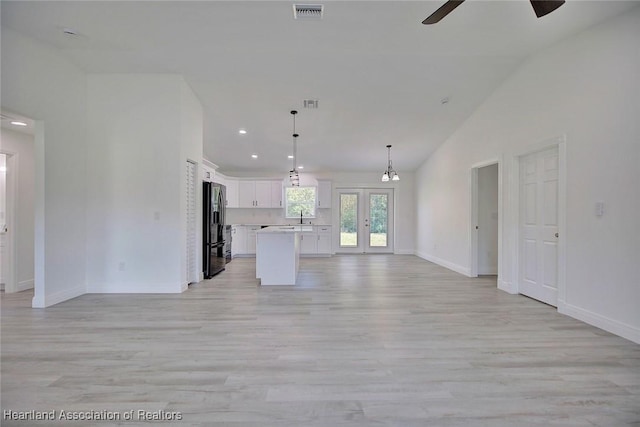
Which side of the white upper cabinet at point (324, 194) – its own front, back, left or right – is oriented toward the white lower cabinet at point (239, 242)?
right

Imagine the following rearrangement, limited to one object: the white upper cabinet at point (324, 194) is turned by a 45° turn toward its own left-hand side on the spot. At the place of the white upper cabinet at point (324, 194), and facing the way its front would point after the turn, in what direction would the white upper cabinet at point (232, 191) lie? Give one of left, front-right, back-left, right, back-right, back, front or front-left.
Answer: back-right

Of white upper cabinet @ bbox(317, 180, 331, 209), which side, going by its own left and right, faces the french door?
left

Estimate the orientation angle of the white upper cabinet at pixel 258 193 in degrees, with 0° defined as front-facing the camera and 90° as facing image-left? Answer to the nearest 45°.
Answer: approximately 0°

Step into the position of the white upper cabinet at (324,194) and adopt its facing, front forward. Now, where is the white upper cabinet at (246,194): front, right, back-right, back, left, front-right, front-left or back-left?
right

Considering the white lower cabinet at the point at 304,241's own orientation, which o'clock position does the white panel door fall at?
The white panel door is roughly at 11 o'clock from the white lower cabinet.

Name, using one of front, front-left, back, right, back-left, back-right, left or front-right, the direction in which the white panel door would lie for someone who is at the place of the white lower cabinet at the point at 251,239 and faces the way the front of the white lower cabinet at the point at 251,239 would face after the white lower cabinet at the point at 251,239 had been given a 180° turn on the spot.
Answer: back-right

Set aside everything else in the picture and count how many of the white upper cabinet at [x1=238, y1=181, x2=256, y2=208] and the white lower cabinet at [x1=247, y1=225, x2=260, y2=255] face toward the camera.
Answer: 2

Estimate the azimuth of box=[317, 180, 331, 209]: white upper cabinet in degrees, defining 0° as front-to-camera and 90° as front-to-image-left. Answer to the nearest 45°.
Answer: approximately 0°

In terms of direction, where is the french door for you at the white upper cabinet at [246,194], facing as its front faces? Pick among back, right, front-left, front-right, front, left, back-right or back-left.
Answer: left
